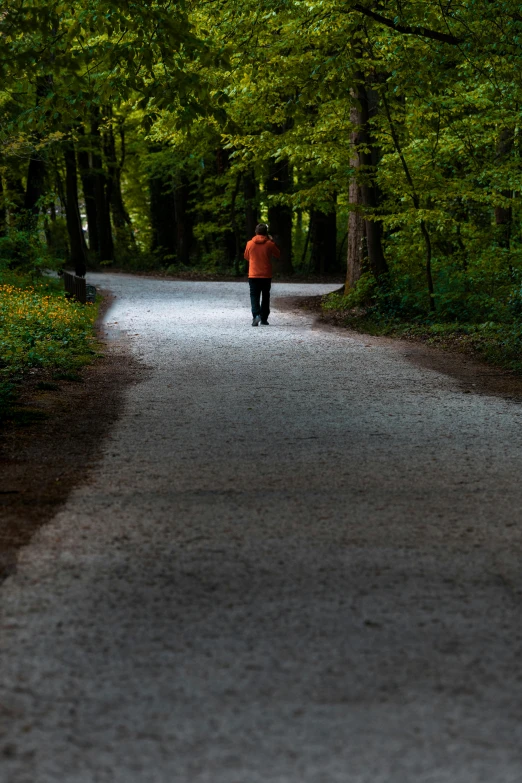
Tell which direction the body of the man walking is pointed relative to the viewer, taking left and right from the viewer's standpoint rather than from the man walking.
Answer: facing away from the viewer
